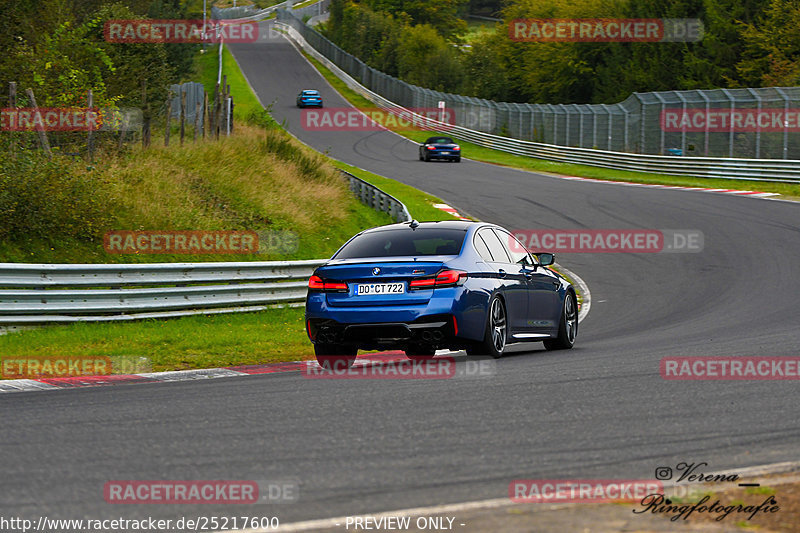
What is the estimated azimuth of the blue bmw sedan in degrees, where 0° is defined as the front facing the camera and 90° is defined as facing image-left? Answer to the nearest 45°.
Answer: approximately 225°

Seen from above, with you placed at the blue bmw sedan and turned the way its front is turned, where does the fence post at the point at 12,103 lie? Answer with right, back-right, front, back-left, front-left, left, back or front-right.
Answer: left

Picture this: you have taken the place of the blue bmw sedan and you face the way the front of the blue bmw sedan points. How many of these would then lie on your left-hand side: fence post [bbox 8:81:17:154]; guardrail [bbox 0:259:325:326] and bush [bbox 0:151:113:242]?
3

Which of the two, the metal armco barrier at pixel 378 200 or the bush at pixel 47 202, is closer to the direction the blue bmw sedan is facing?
the metal armco barrier

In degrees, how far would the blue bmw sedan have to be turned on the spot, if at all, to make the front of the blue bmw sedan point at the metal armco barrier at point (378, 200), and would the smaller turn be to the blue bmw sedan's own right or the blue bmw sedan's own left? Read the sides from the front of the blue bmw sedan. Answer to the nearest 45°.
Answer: approximately 45° to the blue bmw sedan's own left

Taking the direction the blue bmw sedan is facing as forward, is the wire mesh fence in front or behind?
in front

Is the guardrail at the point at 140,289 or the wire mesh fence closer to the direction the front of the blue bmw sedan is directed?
the wire mesh fence

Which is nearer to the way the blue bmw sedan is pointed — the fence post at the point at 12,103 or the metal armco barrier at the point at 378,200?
the metal armco barrier

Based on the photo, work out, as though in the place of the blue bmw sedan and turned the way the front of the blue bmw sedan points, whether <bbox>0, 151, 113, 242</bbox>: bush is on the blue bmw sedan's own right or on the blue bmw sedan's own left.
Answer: on the blue bmw sedan's own left

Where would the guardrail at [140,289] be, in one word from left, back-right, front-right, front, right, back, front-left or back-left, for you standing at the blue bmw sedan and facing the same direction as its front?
left
